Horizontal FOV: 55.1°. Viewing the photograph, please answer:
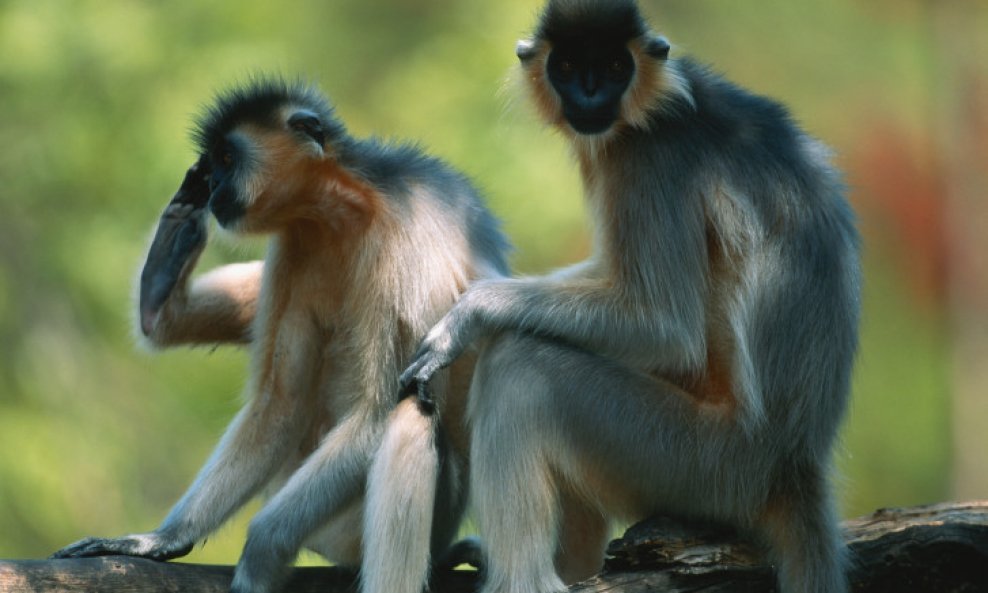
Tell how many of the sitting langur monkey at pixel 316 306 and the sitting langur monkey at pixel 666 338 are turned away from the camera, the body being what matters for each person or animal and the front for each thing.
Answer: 0

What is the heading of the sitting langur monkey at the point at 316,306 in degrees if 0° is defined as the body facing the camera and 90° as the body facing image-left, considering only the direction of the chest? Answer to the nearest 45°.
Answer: approximately 45°

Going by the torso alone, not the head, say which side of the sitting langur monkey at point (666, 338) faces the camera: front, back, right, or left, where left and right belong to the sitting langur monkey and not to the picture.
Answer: left

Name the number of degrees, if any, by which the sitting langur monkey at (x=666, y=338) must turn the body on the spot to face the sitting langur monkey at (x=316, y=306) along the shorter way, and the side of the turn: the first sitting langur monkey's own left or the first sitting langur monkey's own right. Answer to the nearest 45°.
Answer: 0° — it already faces it
